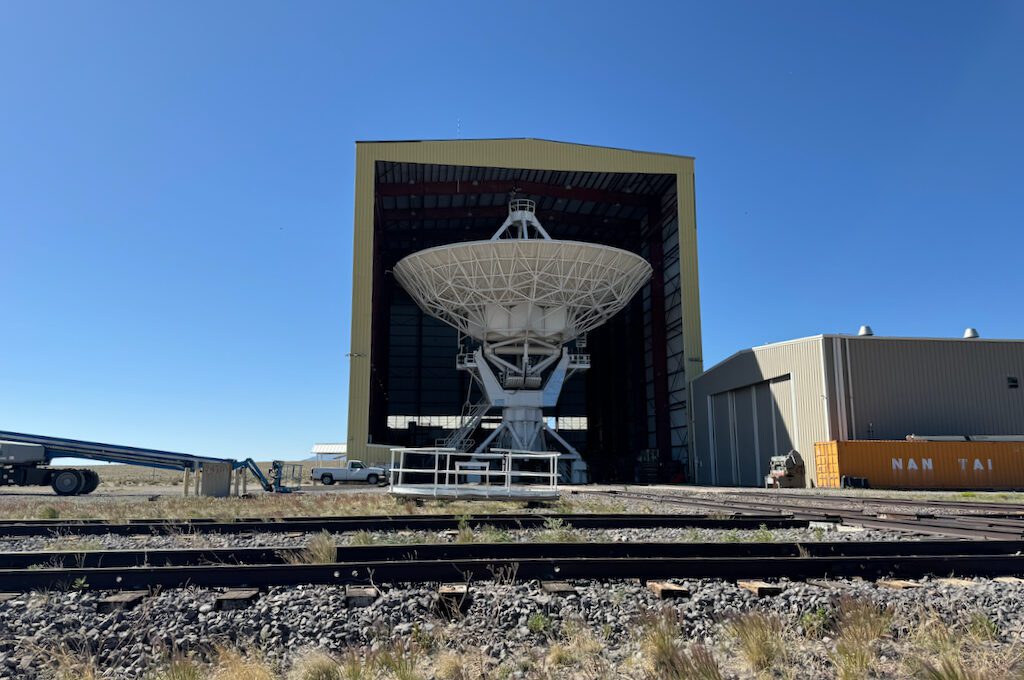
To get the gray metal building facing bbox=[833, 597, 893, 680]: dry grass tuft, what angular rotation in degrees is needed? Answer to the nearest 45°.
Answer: approximately 45° to its left

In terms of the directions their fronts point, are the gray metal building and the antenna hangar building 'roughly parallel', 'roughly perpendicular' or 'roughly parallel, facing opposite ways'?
roughly perpendicular

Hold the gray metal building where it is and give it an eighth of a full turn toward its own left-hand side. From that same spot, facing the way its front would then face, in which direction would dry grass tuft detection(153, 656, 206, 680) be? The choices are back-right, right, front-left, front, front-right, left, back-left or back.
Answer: front

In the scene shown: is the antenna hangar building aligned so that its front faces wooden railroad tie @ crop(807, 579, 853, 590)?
yes

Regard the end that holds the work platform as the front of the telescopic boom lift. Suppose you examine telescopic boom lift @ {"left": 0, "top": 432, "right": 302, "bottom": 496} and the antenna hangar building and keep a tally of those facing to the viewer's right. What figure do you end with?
1

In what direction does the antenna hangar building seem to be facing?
toward the camera

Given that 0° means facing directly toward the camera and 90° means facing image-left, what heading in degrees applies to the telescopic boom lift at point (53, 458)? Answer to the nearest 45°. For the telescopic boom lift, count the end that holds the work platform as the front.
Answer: approximately 270°

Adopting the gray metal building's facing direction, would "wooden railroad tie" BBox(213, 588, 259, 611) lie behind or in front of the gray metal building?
in front

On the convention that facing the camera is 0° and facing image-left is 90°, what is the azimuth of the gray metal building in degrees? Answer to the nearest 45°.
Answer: approximately 45°

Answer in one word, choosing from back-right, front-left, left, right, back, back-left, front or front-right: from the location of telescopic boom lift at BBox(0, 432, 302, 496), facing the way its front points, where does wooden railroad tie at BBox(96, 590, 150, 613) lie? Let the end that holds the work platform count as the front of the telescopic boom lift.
right

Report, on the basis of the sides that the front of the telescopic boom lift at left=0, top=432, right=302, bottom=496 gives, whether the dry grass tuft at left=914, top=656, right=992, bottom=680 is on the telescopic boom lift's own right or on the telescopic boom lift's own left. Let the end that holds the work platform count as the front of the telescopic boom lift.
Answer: on the telescopic boom lift's own right
